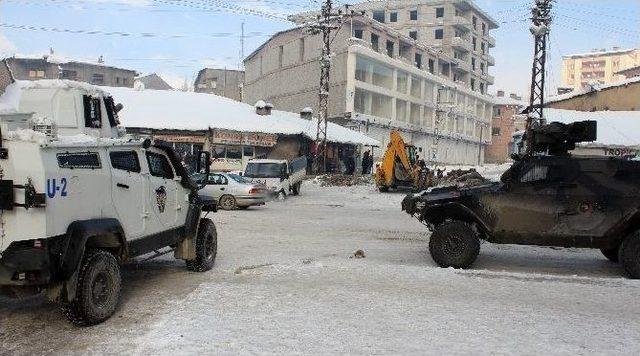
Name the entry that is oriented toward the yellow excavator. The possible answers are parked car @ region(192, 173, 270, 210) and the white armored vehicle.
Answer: the white armored vehicle

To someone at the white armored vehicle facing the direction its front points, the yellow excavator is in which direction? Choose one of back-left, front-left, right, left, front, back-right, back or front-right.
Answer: front

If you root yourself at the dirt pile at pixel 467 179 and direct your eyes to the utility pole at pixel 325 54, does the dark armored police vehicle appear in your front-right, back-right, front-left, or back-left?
back-left

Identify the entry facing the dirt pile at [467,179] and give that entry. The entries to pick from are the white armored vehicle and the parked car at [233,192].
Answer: the white armored vehicle

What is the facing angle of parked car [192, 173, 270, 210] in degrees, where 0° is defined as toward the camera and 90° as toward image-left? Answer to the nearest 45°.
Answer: approximately 135°

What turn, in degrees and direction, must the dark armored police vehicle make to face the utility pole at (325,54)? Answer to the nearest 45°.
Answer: approximately 45° to its right

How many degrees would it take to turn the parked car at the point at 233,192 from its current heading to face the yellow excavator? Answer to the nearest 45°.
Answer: approximately 90° to its right

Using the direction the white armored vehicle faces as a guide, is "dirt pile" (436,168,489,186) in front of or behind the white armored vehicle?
in front

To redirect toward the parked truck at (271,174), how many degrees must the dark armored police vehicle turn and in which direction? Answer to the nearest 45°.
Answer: approximately 45° to its right

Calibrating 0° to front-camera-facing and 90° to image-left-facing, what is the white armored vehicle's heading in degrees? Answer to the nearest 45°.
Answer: approximately 225°

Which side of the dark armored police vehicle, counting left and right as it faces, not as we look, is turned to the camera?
left

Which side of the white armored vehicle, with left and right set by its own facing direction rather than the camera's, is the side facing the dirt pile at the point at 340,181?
front

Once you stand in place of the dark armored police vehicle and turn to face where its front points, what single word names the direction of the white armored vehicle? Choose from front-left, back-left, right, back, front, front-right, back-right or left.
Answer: front-left

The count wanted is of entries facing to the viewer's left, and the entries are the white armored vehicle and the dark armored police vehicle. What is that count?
1
